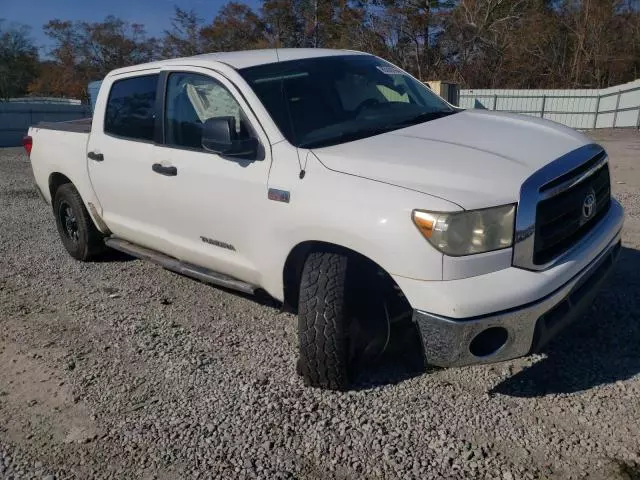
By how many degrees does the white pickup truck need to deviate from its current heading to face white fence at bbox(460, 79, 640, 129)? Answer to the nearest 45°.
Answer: approximately 90° to its left

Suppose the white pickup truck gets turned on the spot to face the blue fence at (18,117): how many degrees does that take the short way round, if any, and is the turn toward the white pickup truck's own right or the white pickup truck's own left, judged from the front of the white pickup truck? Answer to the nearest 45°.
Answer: approximately 180°

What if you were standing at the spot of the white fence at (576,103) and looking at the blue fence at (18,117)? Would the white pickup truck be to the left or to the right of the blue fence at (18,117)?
left

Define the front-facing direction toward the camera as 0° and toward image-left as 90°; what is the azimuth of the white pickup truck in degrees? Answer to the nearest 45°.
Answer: approximately 315°
